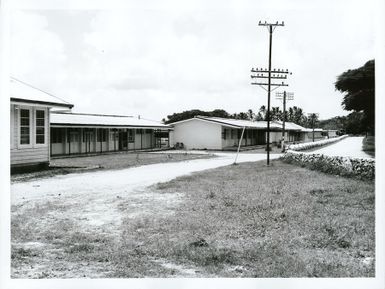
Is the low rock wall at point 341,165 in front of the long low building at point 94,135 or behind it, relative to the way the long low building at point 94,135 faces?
in front

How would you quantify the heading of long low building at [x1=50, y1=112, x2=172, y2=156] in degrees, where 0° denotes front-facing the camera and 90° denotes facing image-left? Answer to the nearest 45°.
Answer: approximately 315°

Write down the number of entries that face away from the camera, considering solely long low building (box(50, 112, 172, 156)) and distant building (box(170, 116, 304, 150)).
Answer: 0

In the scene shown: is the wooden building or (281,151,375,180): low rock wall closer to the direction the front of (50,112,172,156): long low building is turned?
the low rock wall

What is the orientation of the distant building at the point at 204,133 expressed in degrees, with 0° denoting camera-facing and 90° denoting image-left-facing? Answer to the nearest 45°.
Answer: approximately 315°
